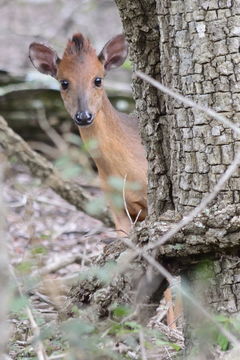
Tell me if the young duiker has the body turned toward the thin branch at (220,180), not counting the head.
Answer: no

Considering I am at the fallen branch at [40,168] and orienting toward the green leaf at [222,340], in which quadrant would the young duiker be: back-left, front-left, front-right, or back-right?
front-left

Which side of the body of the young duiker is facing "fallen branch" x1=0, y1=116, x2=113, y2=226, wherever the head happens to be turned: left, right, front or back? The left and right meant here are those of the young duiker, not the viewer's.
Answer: right

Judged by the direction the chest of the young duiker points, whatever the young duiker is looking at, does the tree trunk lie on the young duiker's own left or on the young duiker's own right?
on the young duiker's own left
